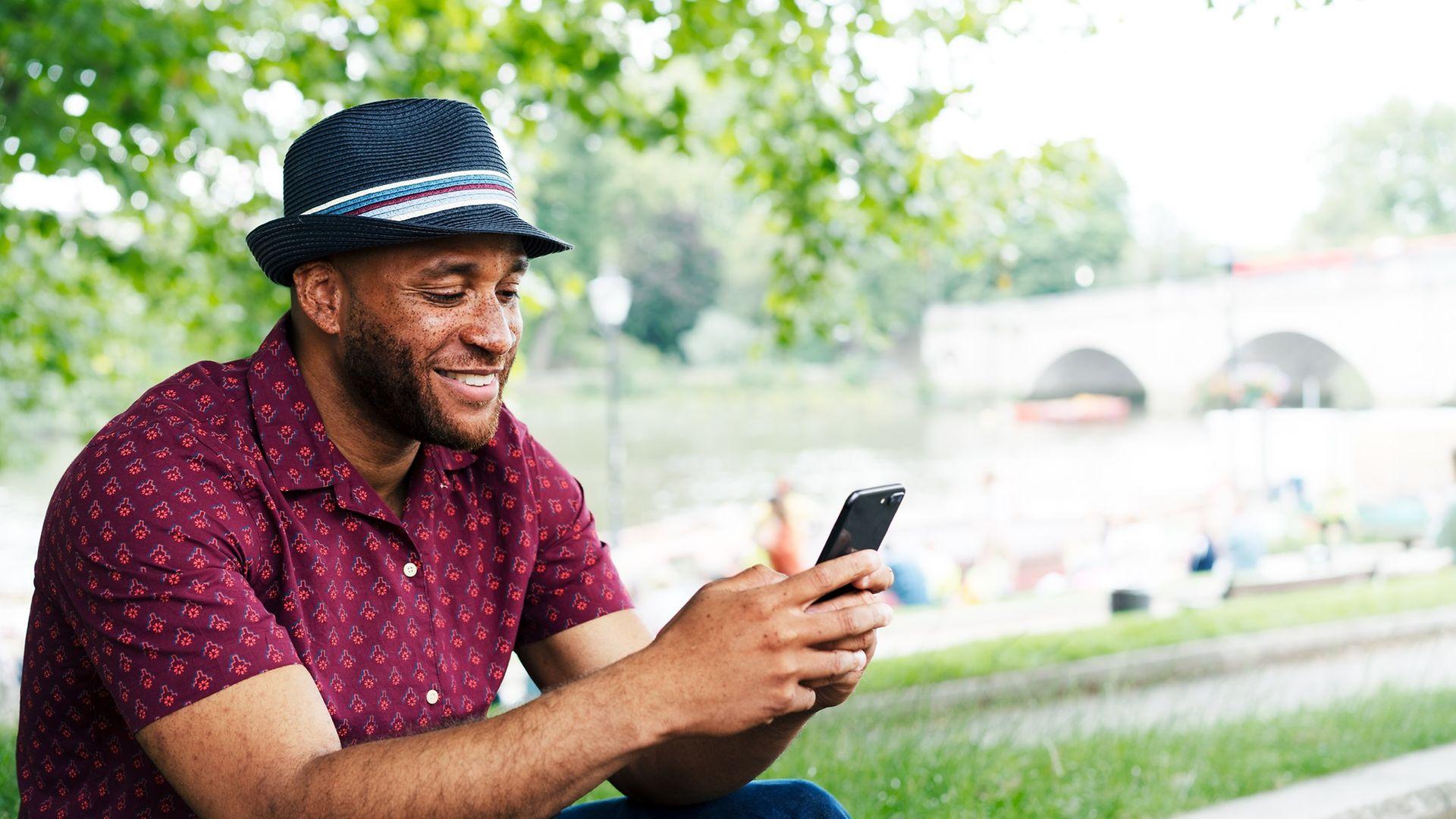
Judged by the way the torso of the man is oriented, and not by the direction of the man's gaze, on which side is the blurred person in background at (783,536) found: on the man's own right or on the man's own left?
on the man's own left

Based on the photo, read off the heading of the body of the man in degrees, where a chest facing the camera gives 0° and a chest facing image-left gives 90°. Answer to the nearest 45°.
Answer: approximately 315°

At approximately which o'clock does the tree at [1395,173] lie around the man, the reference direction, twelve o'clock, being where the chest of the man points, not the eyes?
The tree is roughly at 9 o'clock from the man.

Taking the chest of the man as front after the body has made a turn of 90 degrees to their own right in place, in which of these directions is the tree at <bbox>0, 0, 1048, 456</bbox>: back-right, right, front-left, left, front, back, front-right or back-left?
back-right

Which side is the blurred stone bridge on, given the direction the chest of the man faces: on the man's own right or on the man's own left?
on the man's own left
